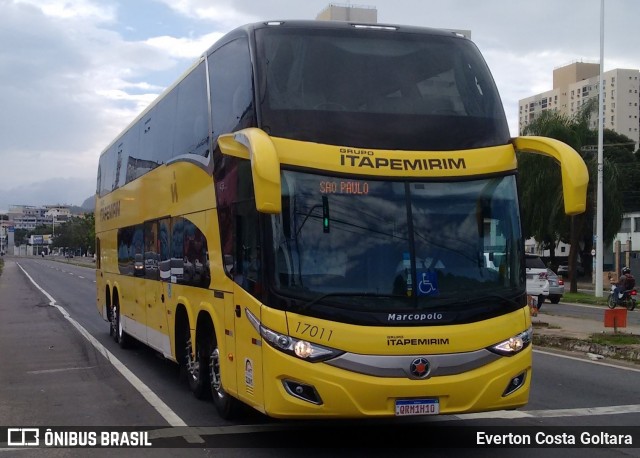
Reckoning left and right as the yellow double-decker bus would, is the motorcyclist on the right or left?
on its left

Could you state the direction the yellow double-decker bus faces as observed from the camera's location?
facing the viewer and to the right of the viewer

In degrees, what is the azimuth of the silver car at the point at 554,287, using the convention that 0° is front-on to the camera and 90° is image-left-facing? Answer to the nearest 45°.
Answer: approximately 135°

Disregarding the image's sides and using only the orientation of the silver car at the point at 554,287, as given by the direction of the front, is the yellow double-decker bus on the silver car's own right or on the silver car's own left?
on the silver car's own left

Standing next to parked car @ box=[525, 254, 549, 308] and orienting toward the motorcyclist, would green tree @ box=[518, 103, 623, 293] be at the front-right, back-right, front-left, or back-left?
front-left

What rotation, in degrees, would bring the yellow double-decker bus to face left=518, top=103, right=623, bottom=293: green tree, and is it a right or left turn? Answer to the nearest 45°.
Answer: approximately 135° to its left
